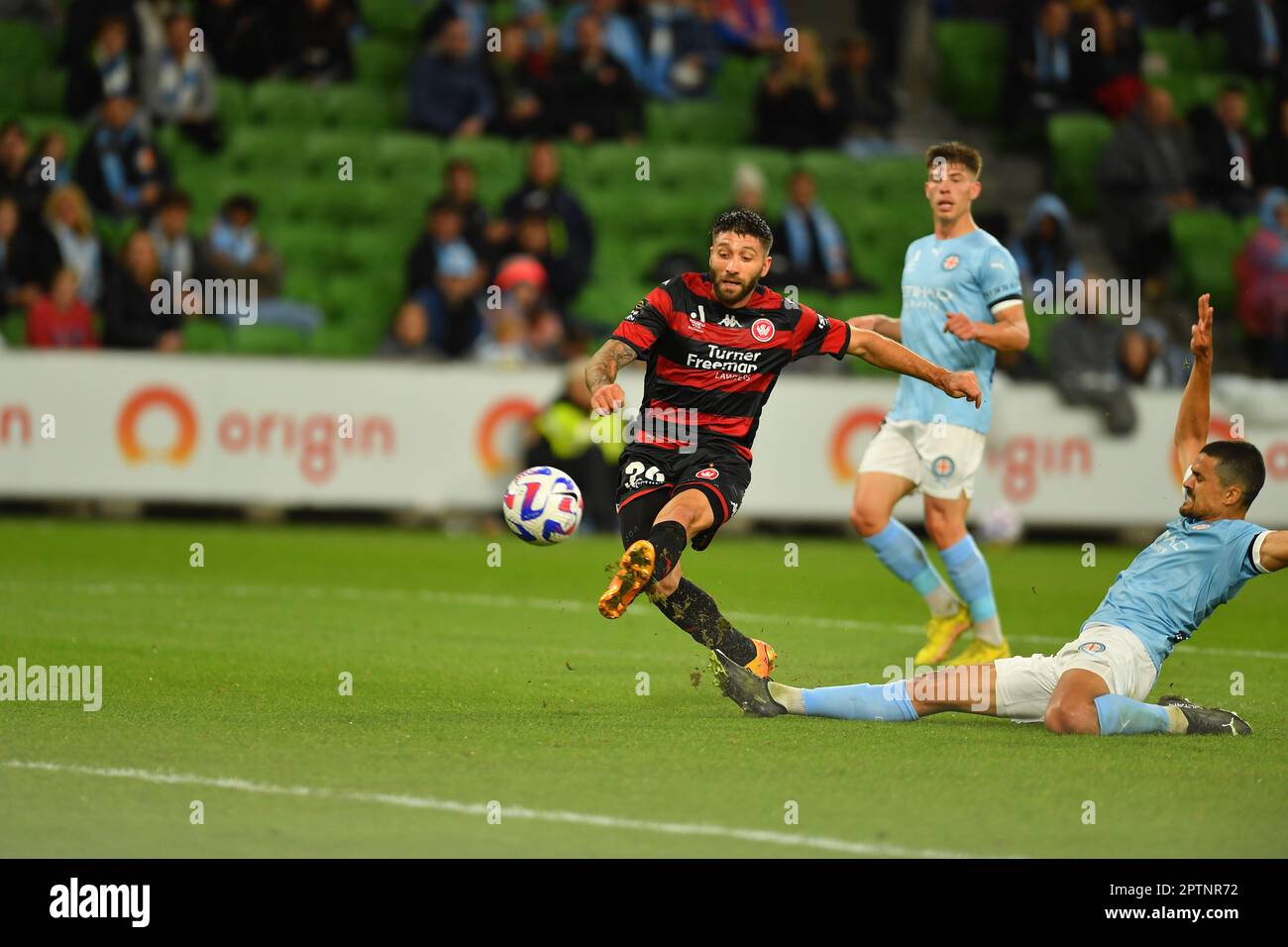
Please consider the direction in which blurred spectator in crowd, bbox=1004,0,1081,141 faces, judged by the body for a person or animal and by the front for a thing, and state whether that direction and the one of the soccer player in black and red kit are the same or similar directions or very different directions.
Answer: same or similar directions

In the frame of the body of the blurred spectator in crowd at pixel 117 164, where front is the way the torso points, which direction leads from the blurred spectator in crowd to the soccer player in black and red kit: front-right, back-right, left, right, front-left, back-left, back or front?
front

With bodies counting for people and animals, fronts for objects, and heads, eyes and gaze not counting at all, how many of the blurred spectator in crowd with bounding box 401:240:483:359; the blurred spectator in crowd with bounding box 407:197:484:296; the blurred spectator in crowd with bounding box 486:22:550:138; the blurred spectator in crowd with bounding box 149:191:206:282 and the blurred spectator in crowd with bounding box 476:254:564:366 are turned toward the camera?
5

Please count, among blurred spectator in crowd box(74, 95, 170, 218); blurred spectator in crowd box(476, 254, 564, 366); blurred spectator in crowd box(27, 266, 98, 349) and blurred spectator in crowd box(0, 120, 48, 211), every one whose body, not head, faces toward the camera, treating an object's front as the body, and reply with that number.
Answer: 4

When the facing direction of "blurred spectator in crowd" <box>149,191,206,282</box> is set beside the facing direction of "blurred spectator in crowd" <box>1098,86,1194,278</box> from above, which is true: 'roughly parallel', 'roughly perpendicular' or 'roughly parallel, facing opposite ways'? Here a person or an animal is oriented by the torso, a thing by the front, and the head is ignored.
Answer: roughly parallel

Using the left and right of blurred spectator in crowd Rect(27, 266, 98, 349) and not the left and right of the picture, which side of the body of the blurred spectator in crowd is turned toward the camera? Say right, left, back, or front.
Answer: front

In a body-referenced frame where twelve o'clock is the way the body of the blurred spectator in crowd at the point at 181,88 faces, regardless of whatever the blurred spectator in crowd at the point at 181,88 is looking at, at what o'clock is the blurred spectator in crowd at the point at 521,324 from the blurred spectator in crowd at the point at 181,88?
the blurred spectator in crowd at the point at 521,324 is roughly at 10 o'clock from the blurred spectator in crowd at the point at 181,88.

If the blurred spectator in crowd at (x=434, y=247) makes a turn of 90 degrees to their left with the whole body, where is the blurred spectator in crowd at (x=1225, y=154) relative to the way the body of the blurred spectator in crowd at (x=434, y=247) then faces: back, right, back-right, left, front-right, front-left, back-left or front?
front

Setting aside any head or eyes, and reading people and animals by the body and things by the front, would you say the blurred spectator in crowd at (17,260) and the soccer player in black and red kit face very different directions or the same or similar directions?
same or similar directions

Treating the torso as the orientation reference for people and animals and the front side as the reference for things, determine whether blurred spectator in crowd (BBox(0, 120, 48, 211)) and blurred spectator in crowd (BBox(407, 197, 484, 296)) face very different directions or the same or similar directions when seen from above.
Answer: same or similar directions

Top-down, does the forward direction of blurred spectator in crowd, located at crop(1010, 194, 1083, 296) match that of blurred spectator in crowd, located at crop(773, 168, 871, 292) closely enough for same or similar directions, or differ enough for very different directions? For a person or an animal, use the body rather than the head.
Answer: same or similar directions

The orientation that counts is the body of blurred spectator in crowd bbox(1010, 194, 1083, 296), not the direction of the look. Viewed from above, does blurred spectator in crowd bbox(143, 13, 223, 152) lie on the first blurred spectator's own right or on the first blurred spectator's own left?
on the first blurred spectator's own right

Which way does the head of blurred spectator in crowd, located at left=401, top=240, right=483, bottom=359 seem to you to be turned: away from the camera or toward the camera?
toward the camera

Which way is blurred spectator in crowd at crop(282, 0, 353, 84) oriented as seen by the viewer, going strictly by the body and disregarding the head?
toward the camera

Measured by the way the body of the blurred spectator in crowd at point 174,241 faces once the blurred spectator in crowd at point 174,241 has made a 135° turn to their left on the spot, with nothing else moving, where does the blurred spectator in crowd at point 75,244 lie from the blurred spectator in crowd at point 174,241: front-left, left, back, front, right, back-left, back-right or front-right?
back-left

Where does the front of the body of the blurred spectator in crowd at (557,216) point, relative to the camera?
toward the camera

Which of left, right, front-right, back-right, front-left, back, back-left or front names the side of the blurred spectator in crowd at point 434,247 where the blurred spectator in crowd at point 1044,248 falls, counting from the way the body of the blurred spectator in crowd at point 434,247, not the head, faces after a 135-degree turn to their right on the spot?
back-right

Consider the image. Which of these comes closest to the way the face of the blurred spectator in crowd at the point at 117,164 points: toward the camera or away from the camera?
toward the camera

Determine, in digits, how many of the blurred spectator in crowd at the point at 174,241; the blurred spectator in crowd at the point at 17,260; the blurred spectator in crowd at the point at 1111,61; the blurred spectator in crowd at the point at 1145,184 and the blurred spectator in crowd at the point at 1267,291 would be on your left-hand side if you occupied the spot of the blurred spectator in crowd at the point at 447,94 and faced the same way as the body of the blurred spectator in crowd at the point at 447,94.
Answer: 3

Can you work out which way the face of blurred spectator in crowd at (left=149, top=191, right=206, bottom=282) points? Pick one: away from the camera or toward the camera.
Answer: toward the camera

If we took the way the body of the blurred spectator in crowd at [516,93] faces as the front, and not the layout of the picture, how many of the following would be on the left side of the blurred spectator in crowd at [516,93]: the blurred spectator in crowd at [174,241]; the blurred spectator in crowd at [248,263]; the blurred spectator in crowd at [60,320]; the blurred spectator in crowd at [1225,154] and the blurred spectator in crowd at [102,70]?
1

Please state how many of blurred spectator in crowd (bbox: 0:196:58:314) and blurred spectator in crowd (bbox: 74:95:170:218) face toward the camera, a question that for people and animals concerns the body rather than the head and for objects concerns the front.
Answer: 2
